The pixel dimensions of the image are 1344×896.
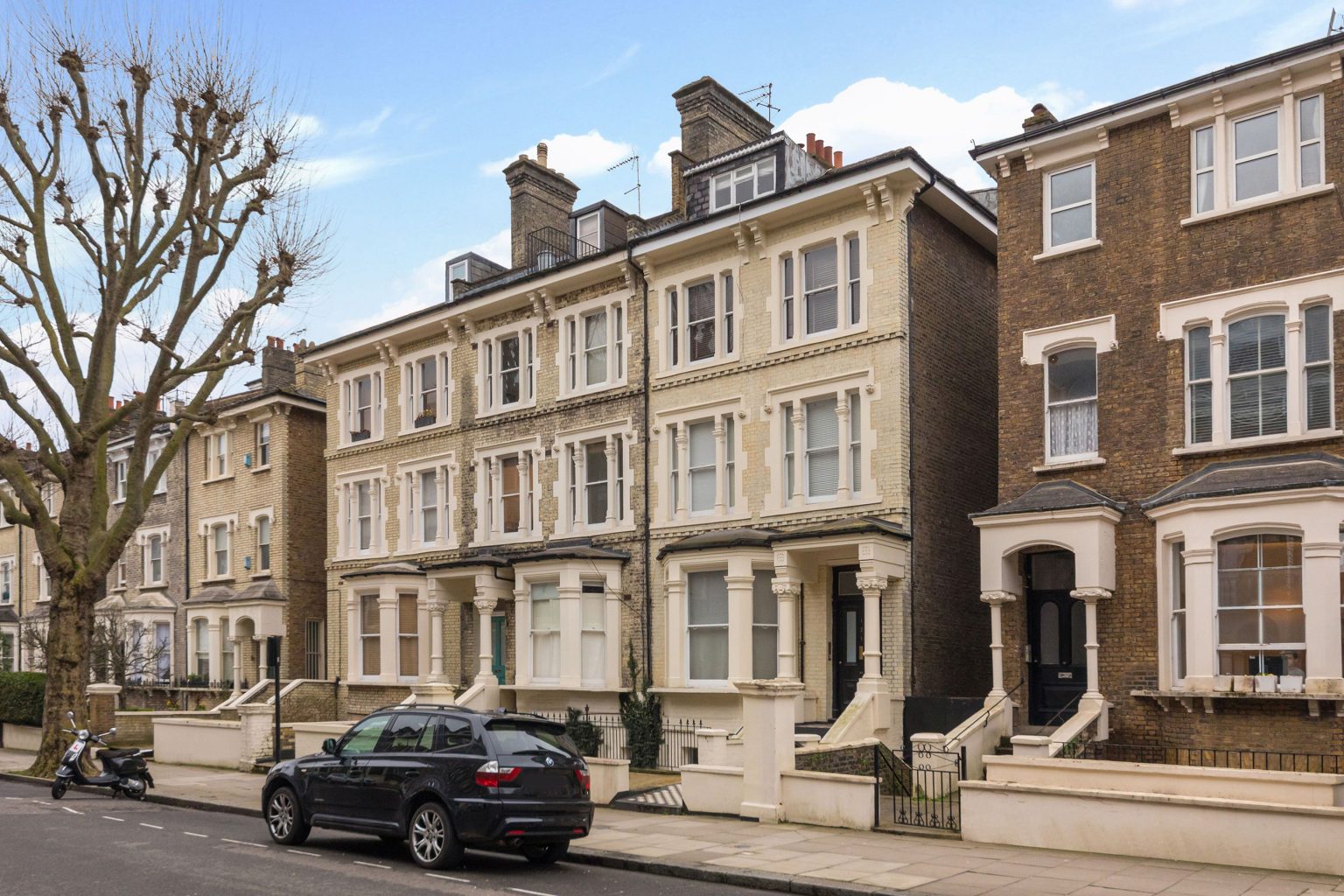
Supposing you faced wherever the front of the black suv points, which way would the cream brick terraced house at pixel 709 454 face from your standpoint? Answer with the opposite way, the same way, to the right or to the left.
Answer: to the left

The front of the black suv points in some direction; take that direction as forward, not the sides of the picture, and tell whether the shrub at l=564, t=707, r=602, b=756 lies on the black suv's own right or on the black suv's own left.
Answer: on the black suv's own right

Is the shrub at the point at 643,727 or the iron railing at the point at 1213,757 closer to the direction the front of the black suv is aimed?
the shrub

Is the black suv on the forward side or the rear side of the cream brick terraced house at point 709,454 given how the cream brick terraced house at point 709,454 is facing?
on the forward side

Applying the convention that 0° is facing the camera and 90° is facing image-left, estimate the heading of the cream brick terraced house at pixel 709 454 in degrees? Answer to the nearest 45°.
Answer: approximately 45°

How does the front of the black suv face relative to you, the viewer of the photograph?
facing away from the viewer and to the left of the viewer

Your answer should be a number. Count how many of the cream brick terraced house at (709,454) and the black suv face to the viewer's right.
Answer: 0
